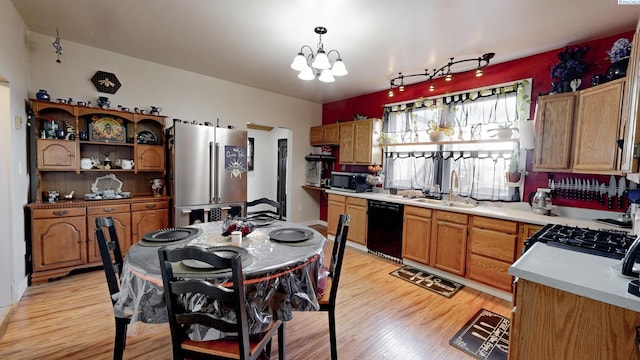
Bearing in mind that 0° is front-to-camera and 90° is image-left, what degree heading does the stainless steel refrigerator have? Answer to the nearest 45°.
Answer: approximately 315°

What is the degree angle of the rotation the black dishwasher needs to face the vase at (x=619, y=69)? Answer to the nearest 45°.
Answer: approximately 90° to its left

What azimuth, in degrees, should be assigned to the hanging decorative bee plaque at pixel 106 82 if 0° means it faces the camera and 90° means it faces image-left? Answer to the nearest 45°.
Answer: approximately 0°

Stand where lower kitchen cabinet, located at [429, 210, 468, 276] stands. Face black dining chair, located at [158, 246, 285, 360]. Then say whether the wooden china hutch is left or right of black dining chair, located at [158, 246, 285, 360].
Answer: right

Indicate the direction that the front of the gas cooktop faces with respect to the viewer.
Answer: facing to the left of the viewer

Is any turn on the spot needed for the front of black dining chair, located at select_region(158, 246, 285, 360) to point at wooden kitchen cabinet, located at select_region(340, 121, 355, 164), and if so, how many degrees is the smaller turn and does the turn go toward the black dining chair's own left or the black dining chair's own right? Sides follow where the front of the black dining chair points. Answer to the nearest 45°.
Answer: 0° — it already faces it

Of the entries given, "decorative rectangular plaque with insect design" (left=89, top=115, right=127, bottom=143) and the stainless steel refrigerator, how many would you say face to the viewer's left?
0

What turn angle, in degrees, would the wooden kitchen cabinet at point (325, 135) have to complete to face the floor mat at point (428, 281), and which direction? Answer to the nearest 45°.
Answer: approximately 90° to its left

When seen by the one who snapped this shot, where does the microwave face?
facing the viewer and to the left of the viewer

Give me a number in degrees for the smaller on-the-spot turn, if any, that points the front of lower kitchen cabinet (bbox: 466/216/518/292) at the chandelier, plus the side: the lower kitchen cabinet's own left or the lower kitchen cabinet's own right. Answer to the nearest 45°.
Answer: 0° — it already faces it
